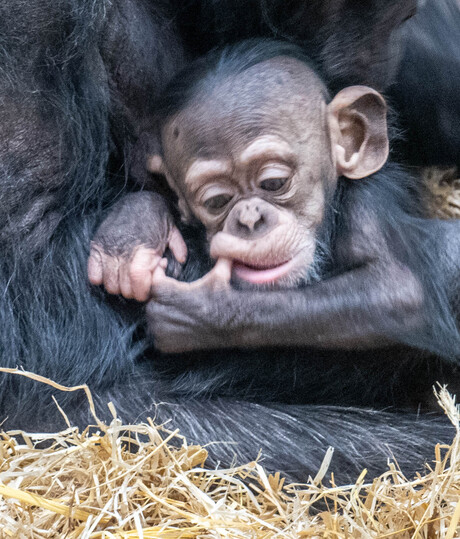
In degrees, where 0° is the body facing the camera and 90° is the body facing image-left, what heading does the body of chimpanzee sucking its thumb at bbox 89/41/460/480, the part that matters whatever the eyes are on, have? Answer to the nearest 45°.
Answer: approximately 45°
